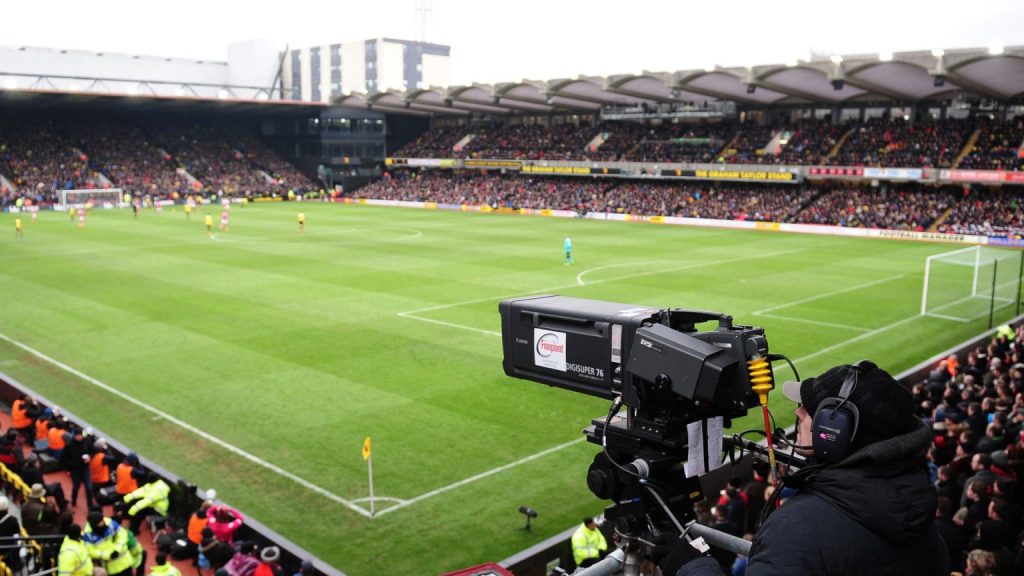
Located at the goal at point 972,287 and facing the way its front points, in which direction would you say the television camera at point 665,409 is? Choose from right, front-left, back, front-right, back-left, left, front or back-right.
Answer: back-left

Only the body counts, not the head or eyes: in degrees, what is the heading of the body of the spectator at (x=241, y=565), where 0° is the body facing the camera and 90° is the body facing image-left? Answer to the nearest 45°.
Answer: approximately 225°

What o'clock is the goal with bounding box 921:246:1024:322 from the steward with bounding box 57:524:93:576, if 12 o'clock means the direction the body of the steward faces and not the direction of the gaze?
The goal is roughly at 1 o'clock from the steward.

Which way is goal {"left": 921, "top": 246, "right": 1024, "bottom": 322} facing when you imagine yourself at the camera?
facing away from the viewer and to the left of the viewer

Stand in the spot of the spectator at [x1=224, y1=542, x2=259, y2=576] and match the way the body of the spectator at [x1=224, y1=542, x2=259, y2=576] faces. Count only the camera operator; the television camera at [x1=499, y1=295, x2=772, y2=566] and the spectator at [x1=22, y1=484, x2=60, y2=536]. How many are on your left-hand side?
1

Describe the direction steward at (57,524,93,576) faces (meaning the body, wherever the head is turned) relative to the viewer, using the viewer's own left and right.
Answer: facing away from the viewer and to the right of the viewer

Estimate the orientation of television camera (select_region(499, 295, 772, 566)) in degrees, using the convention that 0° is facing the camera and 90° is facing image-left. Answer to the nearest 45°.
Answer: approximately 135°
